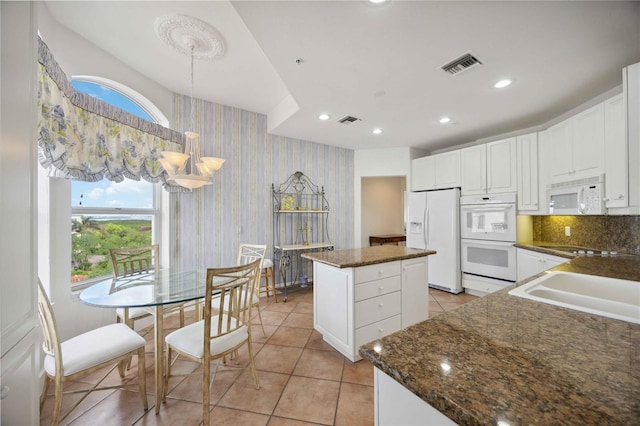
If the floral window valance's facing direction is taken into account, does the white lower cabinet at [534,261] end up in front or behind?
in front

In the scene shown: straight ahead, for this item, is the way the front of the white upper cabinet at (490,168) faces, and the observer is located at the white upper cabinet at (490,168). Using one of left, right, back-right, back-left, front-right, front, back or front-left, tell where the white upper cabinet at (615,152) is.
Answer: left

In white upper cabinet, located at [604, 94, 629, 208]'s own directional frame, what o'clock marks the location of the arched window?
The arched window is roughly at 12 o'clock from the white upper cabinet.

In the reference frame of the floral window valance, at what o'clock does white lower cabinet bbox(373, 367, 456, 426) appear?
The white lower cabinet is roughly at 1 o'clock from the floral window valance.

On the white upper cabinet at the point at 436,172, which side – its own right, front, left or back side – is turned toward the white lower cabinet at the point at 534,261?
left

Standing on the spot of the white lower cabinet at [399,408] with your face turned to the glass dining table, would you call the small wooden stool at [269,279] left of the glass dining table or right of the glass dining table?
right

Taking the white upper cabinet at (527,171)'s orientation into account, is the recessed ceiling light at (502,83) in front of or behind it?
in front

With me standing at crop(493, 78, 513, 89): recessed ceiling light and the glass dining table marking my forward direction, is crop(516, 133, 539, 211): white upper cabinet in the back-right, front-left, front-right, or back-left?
back-right

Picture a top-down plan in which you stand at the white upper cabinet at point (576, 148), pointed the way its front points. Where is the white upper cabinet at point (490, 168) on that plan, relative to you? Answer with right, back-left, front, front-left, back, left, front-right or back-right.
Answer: right

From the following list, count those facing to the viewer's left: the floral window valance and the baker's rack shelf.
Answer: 0

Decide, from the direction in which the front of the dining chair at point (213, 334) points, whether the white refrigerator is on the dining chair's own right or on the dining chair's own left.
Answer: on the dining chair's own right

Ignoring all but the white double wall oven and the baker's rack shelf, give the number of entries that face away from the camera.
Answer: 0

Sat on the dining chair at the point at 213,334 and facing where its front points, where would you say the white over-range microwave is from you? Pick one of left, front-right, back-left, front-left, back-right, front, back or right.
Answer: back-right

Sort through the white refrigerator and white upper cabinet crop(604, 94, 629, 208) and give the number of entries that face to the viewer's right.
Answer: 0

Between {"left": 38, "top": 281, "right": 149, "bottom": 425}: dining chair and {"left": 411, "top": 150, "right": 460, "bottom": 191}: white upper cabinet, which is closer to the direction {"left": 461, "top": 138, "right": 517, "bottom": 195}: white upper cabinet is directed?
the dining chair

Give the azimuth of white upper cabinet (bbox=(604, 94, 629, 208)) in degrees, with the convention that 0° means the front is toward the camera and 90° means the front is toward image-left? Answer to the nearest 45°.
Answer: approximately 45°

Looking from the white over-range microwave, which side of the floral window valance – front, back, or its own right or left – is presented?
front
